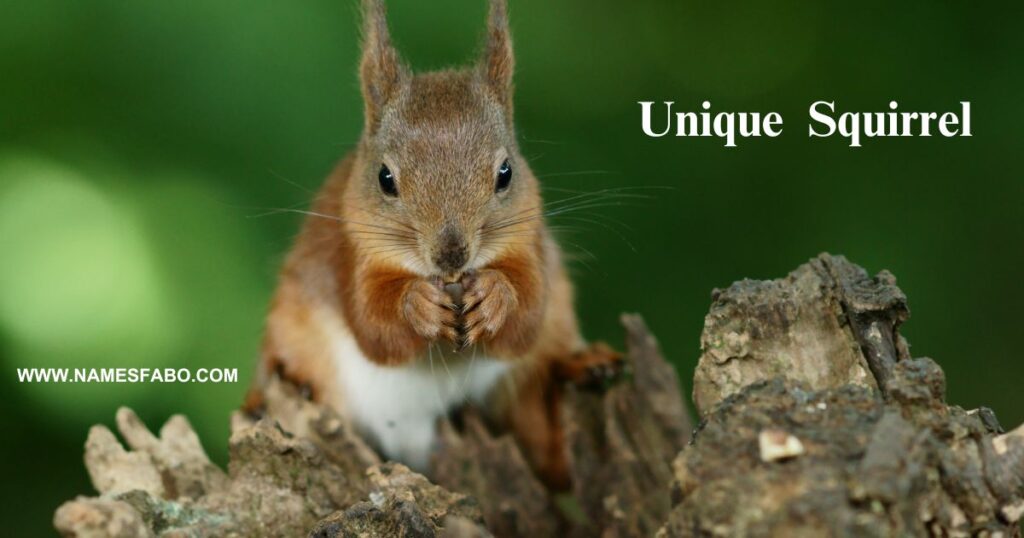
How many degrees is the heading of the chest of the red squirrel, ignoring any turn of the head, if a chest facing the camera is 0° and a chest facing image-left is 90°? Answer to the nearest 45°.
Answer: approximately 0°
